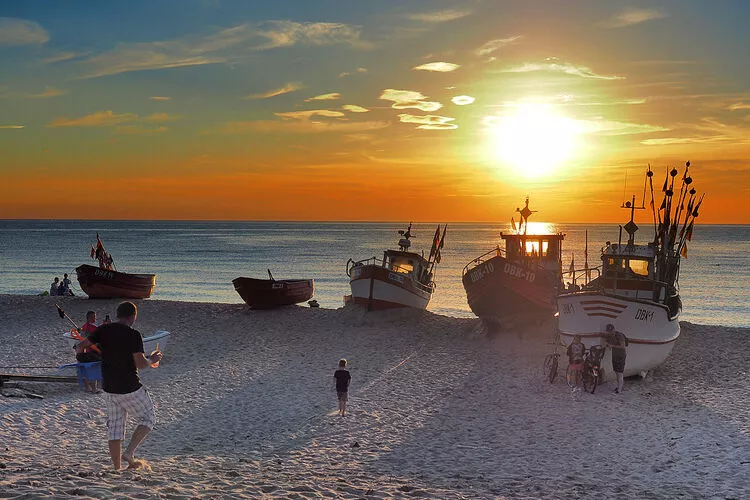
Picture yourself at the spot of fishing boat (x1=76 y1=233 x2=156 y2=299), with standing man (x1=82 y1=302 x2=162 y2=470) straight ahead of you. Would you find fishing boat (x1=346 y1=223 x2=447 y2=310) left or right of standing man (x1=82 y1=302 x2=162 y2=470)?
left

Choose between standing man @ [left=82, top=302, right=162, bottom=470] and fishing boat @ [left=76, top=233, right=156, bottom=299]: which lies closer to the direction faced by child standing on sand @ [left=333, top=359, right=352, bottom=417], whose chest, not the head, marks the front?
the fishing boat

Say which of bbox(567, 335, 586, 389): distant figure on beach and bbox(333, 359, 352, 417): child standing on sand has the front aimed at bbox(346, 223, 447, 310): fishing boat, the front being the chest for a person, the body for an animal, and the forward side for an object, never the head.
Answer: the child standing on sand

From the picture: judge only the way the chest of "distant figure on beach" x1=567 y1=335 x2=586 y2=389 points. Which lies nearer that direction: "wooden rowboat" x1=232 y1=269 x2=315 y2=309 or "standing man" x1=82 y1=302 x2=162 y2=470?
the standing man

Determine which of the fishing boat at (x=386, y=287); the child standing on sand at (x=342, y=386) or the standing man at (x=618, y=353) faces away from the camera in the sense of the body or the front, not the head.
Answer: the child standing on sand

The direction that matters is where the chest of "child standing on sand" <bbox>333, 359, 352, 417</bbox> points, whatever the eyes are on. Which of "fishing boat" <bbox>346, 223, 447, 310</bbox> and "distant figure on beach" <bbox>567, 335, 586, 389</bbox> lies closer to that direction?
the fishing boat

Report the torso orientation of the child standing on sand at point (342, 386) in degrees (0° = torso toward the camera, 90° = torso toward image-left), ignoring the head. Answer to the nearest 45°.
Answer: approximately 180°

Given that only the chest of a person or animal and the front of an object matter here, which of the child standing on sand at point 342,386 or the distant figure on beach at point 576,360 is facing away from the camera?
the child standing on sand

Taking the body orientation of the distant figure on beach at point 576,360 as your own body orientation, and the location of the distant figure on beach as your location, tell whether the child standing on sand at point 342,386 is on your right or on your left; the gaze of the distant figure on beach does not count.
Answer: on your right
